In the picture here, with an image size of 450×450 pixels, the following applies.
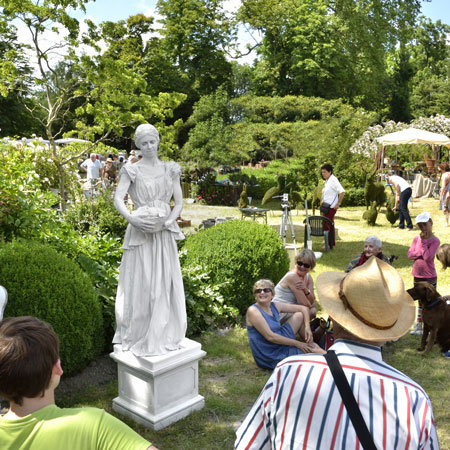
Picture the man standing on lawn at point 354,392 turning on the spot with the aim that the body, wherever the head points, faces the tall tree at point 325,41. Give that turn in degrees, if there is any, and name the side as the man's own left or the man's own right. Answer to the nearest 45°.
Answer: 0° — they already face it

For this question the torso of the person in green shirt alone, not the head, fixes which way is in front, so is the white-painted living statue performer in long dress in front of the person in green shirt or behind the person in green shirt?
in front

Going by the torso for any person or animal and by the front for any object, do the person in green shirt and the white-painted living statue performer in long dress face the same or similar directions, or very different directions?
very different directions

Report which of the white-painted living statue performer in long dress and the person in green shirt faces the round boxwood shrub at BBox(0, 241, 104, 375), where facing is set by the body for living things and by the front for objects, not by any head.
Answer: the person in green shirt

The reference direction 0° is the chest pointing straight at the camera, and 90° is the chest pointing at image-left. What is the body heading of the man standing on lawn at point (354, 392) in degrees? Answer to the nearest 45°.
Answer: approximately 180°

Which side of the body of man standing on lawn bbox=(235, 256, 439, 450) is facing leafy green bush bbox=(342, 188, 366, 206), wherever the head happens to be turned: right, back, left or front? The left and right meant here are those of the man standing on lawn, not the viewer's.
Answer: front

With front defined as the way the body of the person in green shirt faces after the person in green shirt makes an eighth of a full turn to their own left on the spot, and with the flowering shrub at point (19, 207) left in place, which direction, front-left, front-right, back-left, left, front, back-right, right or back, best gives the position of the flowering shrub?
front-right

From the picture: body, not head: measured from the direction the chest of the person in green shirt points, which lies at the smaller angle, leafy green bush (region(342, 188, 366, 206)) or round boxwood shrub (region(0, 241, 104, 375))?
the round boxwood shrub

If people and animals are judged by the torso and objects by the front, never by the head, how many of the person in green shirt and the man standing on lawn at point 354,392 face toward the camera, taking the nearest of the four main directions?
0

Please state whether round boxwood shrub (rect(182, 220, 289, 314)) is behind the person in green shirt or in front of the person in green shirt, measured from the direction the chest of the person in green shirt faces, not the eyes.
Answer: in front

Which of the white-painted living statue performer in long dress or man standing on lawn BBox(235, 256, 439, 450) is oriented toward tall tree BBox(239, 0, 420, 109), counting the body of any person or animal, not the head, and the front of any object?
the man standing on lawn

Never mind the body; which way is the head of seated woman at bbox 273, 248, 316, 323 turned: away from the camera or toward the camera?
toward the camera

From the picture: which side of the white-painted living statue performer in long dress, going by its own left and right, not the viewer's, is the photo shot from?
front

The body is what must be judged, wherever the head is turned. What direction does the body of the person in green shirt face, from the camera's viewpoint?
away from the camera

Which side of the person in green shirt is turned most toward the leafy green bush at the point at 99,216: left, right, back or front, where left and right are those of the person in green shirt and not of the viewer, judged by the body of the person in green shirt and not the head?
front

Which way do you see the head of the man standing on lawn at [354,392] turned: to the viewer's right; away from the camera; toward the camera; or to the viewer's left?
away from the camera

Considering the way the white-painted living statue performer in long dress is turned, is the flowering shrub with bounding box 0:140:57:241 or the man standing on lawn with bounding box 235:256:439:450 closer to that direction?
the man standing on lawn
